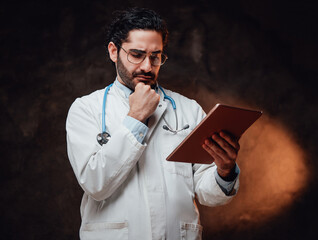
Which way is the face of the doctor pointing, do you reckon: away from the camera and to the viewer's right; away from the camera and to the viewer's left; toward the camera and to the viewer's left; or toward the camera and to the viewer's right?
toward the camera and to the viewer's right

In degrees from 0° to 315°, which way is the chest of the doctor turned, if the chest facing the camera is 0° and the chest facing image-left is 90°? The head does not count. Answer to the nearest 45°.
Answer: approximately 315°
